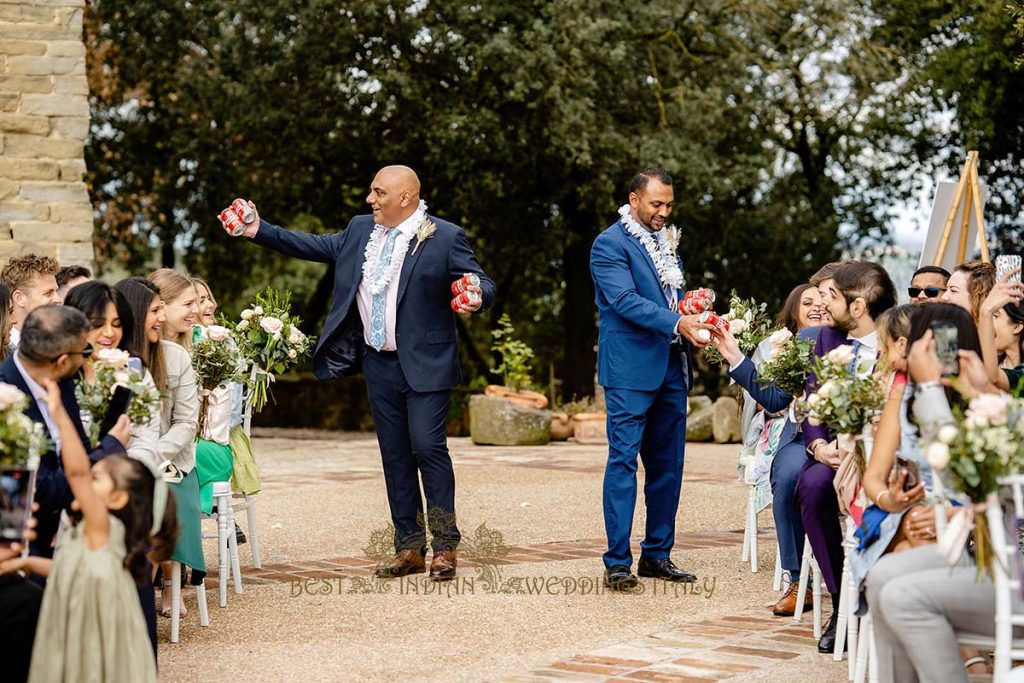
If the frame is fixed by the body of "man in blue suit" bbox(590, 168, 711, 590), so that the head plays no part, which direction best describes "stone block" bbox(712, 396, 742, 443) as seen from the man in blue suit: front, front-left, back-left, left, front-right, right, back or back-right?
back-left

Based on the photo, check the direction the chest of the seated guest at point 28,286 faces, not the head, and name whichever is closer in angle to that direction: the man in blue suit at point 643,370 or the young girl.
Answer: the man in blue suit

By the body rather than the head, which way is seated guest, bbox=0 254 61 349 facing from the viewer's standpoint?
to the viewer's right

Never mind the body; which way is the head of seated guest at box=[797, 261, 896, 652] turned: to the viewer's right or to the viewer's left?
to the viewer's left

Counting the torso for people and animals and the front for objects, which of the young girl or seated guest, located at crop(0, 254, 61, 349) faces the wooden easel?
the seated guest

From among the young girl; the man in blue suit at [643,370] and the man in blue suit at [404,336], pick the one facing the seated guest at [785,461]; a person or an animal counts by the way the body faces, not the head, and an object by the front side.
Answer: the man in blue suit at [643,370]

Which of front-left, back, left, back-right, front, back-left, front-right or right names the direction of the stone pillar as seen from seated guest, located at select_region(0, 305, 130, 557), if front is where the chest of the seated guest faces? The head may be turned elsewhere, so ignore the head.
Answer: left

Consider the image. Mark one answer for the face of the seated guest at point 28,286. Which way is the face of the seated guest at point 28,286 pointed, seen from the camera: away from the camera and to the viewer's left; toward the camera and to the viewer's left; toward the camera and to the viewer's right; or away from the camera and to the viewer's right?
toward the camera and to the viewer's right

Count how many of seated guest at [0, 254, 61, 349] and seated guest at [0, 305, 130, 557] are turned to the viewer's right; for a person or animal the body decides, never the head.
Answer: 2

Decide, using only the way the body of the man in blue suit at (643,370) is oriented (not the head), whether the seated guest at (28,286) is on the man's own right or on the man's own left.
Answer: on the man's own right

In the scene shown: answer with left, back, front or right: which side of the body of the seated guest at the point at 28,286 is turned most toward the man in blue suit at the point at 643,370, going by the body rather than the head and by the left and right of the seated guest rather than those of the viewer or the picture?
front

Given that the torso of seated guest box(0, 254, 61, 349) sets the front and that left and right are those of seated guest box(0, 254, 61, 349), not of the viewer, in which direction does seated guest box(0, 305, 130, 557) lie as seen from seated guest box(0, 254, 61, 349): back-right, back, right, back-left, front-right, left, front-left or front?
right
